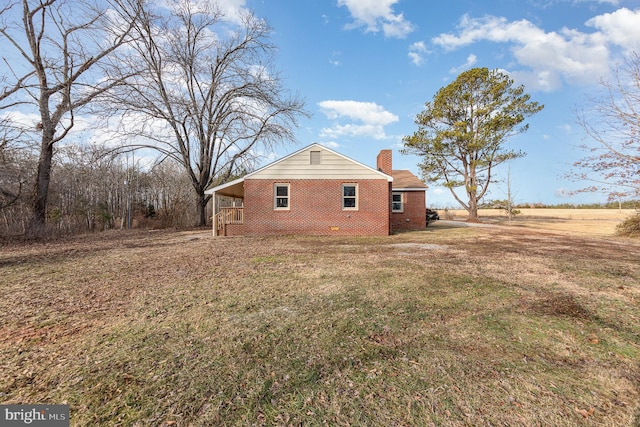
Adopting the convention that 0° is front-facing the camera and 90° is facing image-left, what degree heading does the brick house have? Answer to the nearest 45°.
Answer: approximately 90°

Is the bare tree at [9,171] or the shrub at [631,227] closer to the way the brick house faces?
the bare tree

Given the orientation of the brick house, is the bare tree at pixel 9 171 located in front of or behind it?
in front

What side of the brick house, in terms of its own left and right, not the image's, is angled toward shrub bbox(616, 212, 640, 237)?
back
